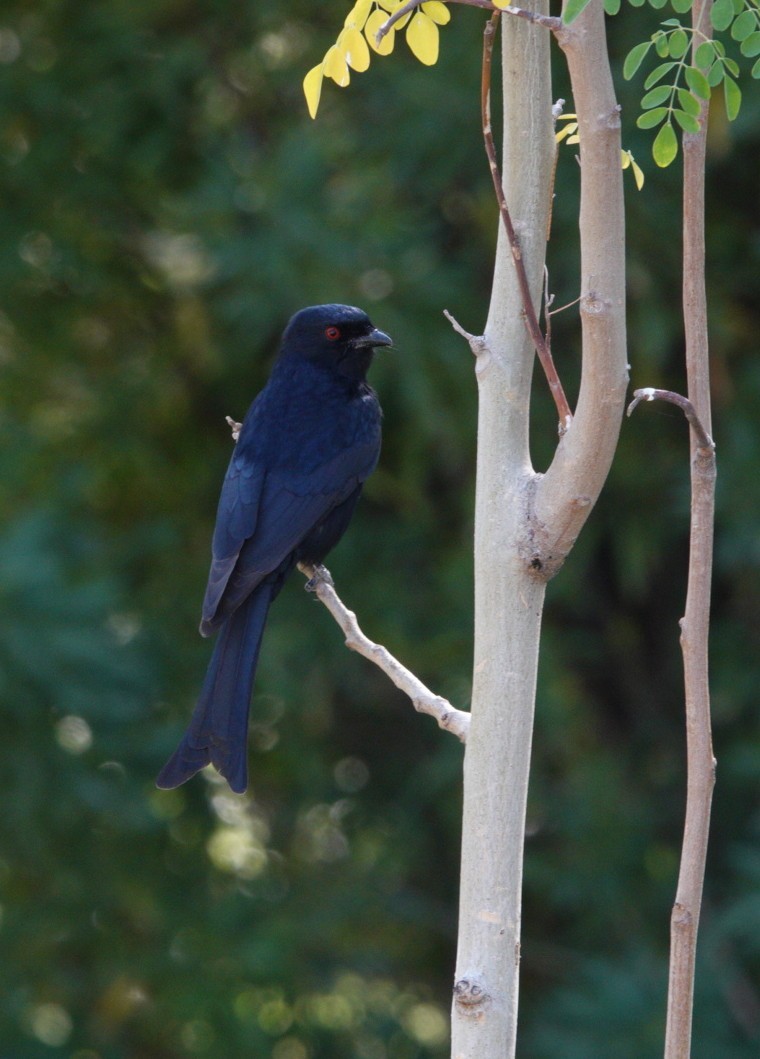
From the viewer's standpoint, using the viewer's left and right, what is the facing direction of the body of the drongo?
facing away from the viewer and to the right of the viewer
